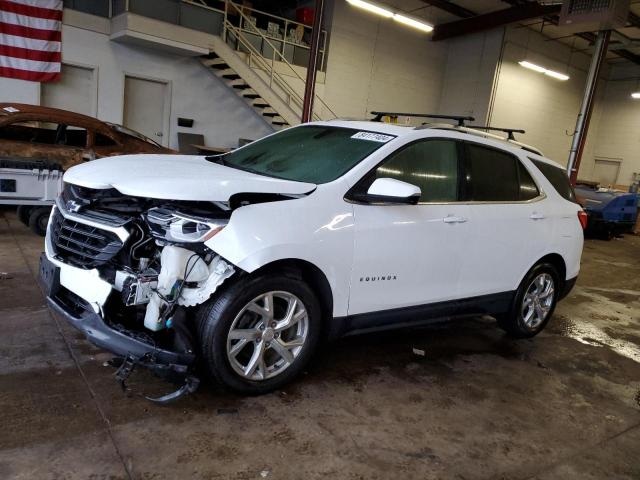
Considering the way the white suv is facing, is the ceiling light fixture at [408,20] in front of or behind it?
behind

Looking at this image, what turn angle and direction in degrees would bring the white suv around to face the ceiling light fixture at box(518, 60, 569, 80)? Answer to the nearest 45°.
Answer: approximately 180°

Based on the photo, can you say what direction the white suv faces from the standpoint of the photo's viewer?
facing the viewer and to the left of the viewer

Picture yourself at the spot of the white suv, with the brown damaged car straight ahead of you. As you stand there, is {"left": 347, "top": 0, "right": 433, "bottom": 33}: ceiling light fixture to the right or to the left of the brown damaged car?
right

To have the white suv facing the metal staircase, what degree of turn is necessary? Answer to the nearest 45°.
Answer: approximately 135° to its right

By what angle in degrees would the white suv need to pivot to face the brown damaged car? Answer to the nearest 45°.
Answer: approximately 90° to its right

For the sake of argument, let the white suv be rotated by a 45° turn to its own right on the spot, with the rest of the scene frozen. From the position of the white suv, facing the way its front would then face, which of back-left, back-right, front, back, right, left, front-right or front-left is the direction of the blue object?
back-right

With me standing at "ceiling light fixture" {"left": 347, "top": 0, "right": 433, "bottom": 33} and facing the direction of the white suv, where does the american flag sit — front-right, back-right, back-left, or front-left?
front-right

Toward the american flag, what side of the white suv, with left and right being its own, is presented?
right
